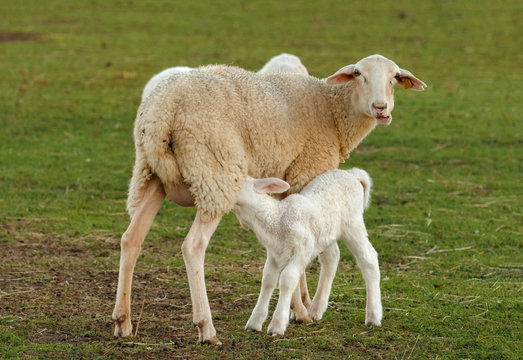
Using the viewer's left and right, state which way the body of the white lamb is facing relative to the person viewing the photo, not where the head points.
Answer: facing the viewer and to the left of the viewer

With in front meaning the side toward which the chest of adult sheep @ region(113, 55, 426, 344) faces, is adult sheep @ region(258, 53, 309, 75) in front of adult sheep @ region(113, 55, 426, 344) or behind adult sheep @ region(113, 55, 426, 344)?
in front

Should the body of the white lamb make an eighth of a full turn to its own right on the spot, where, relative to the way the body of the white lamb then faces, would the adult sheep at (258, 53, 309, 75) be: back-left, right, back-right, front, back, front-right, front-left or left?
right

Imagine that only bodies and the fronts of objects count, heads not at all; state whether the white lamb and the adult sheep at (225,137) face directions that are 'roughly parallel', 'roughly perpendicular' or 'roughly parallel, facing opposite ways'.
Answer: roughly parallel, facing opposite ways

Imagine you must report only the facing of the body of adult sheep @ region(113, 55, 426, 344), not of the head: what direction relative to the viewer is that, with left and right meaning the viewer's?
facing away from the viewer and to the right of the viewer
